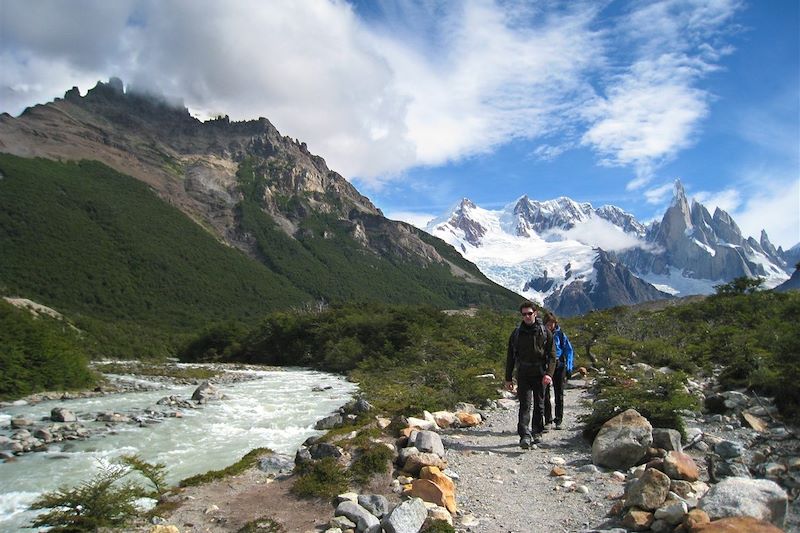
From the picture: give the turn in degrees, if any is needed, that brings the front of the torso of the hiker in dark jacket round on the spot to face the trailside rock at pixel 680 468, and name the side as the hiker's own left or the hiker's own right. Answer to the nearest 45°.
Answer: approximately 45° to the hiker's own left

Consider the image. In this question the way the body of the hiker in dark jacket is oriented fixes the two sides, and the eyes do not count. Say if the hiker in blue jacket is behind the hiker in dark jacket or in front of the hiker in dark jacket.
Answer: behind

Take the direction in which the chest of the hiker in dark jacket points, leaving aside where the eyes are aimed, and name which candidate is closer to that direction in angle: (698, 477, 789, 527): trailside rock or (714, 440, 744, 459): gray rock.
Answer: the trailside rock

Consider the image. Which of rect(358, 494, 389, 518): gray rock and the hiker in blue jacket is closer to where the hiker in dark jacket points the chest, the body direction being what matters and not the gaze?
the gray rock

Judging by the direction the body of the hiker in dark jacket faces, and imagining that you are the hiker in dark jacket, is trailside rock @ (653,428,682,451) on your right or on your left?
on your left

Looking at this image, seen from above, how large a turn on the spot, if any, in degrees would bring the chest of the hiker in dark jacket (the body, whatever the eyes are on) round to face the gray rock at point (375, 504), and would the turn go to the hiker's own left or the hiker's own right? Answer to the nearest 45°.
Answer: approximately 45° to the hiker's own right

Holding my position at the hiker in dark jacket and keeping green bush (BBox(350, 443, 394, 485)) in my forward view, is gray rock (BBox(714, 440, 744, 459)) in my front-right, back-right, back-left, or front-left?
back-left

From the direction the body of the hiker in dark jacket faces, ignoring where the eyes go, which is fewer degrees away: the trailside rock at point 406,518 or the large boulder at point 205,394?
the trailside rock

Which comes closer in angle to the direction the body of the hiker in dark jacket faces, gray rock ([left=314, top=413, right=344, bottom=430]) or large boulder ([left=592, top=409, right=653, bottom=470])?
the large boulder

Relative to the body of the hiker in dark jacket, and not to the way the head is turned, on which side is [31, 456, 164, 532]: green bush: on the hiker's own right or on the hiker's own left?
on the hiker's own right

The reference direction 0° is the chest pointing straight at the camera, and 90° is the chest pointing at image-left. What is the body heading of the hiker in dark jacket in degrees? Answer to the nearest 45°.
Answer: approximately 0°
